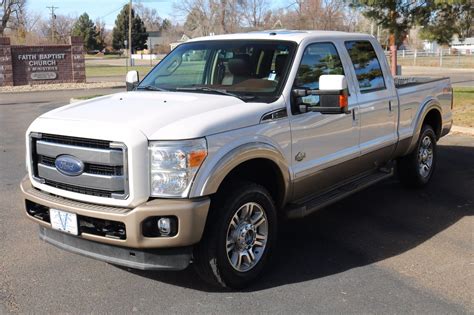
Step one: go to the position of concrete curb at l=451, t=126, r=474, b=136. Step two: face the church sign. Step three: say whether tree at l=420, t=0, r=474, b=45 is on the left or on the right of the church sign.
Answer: right

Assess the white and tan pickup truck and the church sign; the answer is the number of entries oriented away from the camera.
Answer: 0

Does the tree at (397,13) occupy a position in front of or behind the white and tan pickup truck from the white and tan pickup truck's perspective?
behind

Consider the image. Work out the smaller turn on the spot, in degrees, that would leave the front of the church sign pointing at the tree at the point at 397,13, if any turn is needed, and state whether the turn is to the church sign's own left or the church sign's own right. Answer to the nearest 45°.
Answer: approximately 45° to the church sign's own left

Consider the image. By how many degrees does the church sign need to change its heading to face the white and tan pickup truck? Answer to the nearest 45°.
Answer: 0° — it already faces it

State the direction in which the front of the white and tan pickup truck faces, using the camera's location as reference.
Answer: facing the viewer and to the left of the viewer

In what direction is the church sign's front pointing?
toward the camera

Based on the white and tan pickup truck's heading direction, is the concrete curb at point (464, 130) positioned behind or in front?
behind
